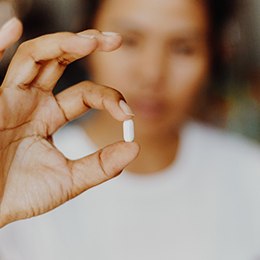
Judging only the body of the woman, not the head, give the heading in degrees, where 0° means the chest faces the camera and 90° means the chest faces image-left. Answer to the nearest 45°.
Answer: approximately 0°
